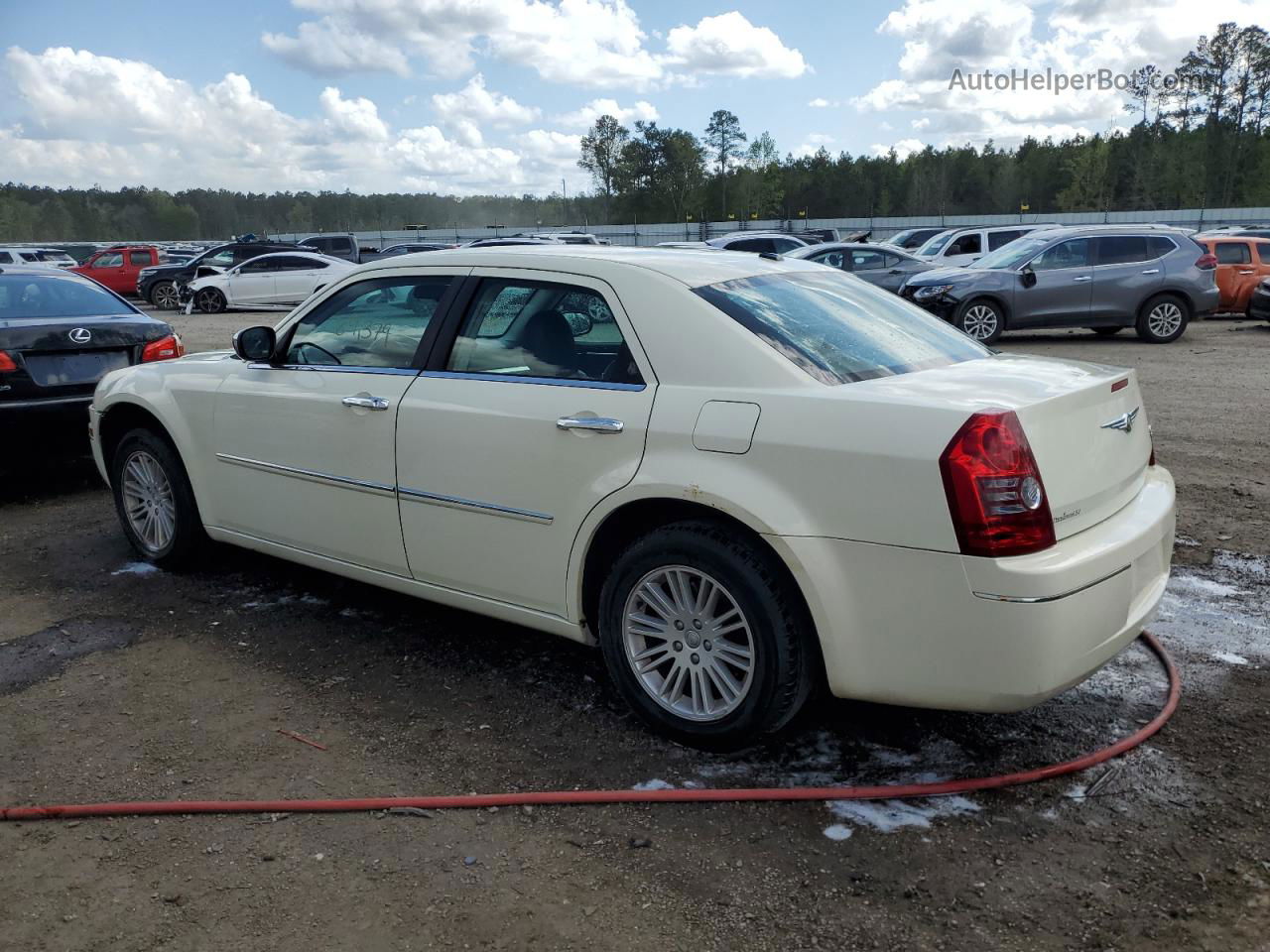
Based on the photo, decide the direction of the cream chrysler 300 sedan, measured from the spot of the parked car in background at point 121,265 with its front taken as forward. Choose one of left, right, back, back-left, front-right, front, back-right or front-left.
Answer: left

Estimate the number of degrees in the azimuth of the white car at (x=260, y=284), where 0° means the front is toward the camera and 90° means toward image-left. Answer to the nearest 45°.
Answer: approximately 90°

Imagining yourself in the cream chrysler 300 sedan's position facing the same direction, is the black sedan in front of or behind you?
in front

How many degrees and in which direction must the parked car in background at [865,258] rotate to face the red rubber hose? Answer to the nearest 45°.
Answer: approximately 90° to its left

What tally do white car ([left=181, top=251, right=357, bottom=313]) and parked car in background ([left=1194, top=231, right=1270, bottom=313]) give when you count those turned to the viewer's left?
2

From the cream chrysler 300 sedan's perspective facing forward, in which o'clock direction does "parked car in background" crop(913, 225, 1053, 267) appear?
The parked car in background is roughly at 2 o'clock from the cream chrysler 300 sedan.

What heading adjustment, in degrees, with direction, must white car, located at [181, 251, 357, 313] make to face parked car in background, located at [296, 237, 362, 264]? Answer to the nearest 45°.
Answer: approximately 90° to its right

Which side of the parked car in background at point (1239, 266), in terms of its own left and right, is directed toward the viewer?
left

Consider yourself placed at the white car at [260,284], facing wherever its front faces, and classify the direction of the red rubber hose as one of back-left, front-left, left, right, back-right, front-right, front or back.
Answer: left

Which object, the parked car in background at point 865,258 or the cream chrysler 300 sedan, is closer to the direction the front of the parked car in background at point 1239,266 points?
the parked car in background

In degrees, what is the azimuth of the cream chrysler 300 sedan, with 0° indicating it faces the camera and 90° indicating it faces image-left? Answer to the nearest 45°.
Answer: approximately 135°

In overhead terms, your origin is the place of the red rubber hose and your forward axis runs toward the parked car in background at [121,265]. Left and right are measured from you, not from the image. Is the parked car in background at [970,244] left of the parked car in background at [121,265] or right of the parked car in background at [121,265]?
right

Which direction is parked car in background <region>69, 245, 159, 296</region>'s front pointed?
to the viewer's left

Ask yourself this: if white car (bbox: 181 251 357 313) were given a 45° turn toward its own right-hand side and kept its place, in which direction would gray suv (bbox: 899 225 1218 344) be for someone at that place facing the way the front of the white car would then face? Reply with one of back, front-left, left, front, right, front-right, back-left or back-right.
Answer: back
